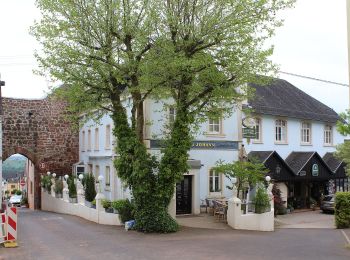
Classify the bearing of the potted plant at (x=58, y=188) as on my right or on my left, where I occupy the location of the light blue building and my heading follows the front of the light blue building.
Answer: on my right

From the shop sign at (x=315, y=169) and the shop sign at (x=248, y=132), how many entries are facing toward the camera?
2

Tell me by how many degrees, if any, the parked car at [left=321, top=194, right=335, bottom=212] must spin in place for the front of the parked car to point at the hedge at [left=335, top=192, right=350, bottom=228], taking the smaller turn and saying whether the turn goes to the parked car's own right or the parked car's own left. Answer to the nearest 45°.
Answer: approximately 45° to the parked car's own left

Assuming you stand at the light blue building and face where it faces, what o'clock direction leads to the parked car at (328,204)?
The parked car is roughly at 9 o'clock from the light blue building.

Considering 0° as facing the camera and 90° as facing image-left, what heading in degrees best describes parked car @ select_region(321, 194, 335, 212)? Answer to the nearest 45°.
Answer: approximately 45°

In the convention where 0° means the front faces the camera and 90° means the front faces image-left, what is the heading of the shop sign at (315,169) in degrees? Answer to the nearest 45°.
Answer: approximately 0°
